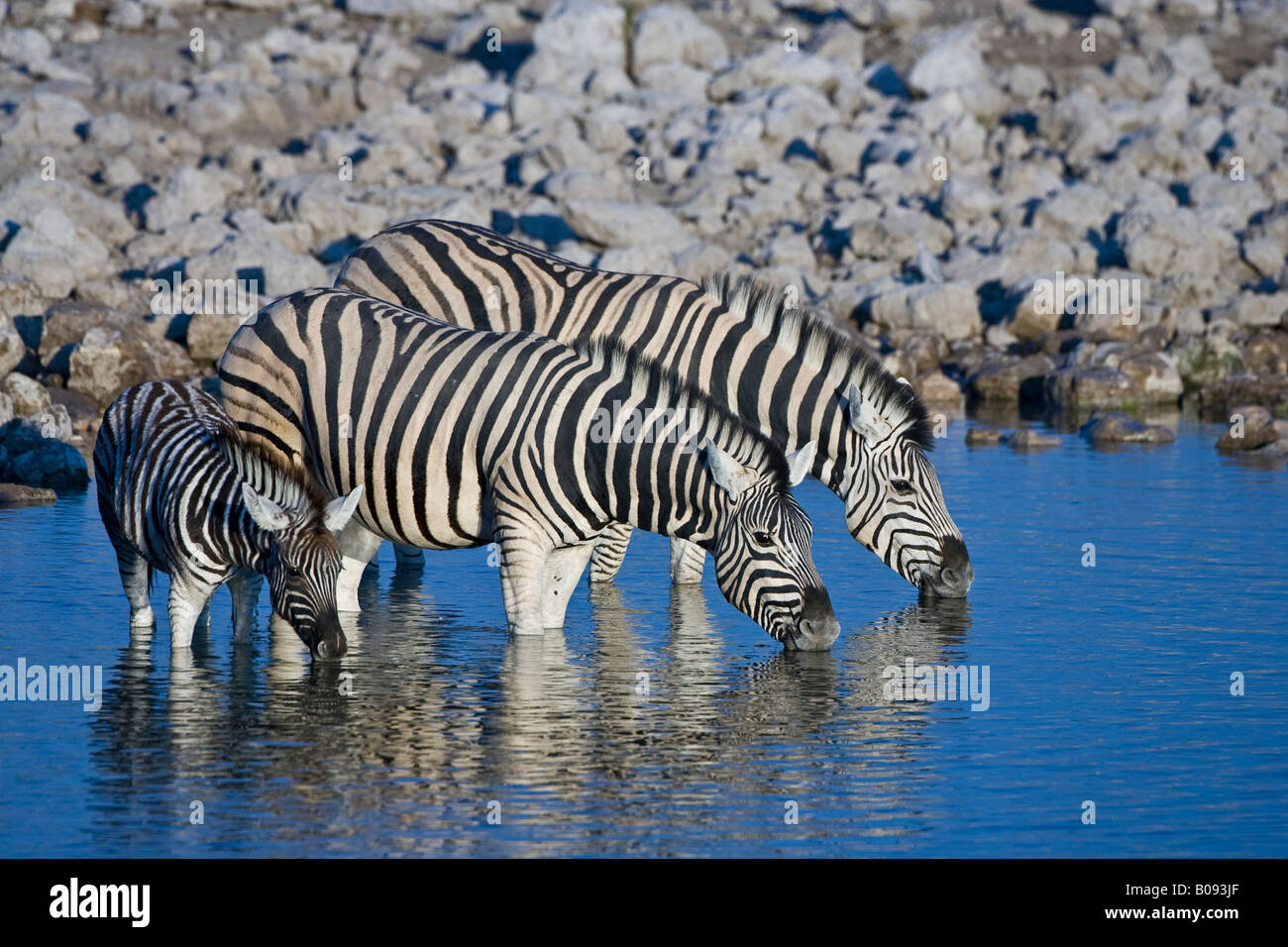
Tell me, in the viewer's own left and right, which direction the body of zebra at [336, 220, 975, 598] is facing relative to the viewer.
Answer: facing to the right of the viewer

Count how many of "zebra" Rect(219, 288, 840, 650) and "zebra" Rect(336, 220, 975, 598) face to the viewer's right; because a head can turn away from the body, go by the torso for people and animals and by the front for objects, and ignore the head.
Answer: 2

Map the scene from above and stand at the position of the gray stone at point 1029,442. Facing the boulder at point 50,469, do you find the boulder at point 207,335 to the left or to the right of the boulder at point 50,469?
right

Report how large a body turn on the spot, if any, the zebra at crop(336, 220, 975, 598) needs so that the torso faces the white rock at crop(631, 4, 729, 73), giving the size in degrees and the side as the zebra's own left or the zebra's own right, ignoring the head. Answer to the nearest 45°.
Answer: approximately 90° to the zebra's own left

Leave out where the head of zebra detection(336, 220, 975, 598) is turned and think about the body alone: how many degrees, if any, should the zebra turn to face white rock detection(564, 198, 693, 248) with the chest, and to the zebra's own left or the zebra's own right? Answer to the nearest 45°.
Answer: approximately 90° to the zebra's own left

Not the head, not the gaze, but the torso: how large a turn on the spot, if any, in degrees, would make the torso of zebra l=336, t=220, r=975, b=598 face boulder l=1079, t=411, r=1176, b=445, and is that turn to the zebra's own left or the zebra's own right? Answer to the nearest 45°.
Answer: approximately 45° to the zebra's own left

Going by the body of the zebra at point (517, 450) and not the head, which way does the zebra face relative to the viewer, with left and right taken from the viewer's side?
facing to the right of the viewer

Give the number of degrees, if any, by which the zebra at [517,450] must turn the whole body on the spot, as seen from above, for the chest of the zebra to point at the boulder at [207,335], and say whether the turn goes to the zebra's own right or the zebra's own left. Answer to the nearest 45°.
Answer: approximately 90° to the zebra's own left

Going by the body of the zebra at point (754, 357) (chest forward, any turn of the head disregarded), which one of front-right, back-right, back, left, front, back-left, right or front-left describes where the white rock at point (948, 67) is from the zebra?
left

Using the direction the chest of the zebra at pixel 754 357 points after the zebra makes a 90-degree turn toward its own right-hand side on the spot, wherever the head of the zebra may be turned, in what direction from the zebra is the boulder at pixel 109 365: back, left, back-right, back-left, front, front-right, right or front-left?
back-right

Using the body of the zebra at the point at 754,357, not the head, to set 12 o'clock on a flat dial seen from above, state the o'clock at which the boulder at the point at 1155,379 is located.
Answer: The boulder is roughly at 10 o'clock from the zebra.

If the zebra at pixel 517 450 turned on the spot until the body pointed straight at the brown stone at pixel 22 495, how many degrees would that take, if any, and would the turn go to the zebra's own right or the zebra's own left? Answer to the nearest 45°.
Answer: approximately 135° to the zebra's own left

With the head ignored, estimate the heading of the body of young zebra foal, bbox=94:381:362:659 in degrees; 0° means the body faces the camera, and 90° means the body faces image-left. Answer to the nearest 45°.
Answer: approximately 315°

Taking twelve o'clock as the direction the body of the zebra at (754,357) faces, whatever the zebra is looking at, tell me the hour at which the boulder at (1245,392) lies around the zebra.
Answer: The boulder is roughly at 10 o'clock from the zebra.
